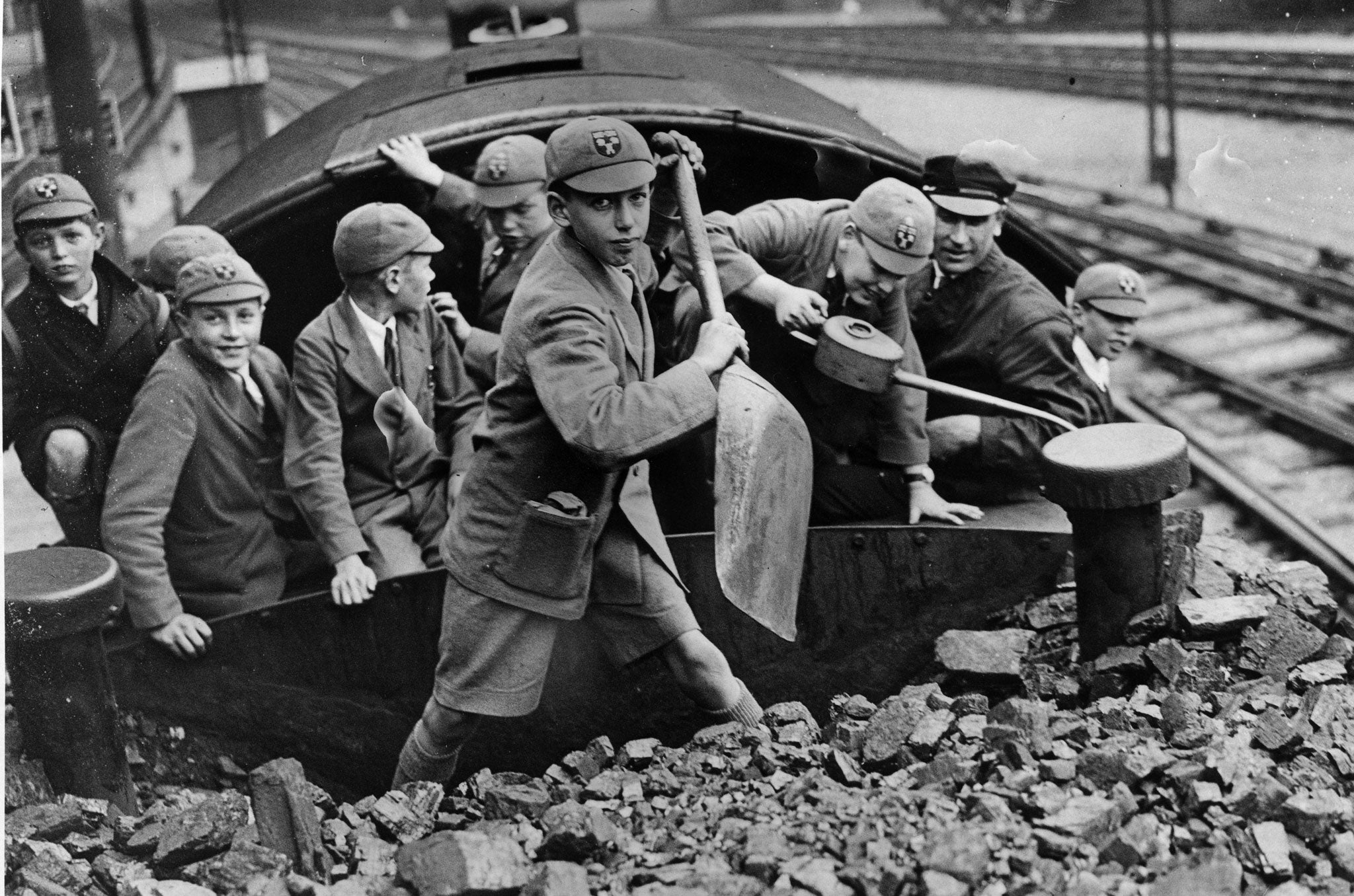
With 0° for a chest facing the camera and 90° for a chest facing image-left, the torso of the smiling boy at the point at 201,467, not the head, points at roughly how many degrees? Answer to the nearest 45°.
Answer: approximately 315°

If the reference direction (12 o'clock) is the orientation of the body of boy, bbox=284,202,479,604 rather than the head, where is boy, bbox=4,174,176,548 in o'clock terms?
boy, bbox=4,174,176,548 is roughly at 5 o'clock from boy, bbox=284,202,479,604.

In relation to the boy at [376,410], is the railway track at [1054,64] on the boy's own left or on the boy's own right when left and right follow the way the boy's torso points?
on the boy's own left

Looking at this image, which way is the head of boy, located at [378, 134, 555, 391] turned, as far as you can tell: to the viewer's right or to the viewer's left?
to the viewer's left

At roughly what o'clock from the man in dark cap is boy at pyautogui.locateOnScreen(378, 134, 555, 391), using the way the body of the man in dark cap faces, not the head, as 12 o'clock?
The boy is roughly at 1 o'clock from the man in dark cap.

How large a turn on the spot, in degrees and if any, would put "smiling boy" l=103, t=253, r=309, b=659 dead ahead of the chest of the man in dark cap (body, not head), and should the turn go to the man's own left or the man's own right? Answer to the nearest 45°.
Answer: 0° — they already face them

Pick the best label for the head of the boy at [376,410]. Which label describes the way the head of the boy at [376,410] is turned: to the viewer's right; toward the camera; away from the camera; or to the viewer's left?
to the viewer's right

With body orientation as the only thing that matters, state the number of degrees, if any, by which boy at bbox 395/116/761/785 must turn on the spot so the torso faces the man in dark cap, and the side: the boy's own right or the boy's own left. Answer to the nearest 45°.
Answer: approximately 90° to the boy's own left

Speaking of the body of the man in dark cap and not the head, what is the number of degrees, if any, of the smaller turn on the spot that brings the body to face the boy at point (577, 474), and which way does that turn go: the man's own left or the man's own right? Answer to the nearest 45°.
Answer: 0° — they already face them

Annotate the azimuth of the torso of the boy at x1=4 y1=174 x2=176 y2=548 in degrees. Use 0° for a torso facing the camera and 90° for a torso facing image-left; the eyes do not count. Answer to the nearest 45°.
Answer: approximately 0°
